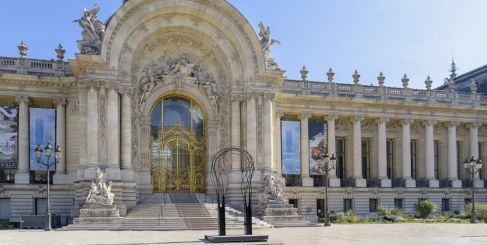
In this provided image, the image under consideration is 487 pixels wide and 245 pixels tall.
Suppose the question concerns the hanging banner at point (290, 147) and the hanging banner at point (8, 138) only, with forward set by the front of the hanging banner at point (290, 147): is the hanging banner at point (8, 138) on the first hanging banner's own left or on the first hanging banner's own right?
on the first hanging banner's own right

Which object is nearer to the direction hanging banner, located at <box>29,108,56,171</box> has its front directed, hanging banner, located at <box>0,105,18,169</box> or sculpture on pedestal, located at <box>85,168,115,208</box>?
the sculpture on pedestal

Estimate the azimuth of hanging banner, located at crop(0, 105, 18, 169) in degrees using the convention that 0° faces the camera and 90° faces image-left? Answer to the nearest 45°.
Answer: approximately 0°

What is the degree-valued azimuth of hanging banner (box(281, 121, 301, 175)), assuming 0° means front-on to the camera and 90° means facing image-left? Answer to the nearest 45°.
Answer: approximately 0°

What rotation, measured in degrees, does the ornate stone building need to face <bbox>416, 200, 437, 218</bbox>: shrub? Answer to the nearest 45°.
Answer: approximately 90° to its left

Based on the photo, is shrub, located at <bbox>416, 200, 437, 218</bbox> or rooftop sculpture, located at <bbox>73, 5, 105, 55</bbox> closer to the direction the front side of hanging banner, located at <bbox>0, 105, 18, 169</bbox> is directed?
the rooftop sculpture

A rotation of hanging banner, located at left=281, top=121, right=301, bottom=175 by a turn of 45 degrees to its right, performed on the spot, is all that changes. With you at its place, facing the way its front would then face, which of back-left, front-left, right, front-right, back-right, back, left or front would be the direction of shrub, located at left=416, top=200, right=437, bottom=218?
back-left

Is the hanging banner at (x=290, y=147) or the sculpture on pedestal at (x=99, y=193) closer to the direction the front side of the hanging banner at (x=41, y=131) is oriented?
the sculpture on pedestal

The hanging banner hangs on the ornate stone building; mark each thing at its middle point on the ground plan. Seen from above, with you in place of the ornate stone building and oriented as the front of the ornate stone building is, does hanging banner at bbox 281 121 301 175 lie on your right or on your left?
on your left

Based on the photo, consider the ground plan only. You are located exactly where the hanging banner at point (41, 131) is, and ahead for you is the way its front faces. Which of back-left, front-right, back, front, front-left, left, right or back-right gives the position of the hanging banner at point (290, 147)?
left

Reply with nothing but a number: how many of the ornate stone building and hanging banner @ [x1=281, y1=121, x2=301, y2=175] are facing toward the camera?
2

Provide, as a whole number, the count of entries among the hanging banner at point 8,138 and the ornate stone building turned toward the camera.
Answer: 2
